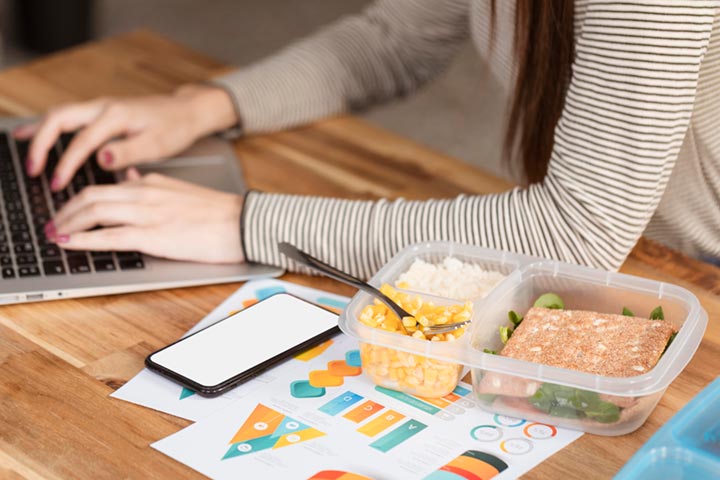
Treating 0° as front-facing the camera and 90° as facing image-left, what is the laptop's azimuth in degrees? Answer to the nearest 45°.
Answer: approximately 270°

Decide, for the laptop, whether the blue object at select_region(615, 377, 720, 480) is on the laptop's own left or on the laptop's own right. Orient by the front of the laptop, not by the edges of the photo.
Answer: on the laptop's own right
